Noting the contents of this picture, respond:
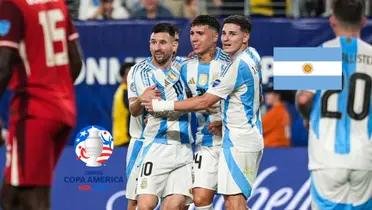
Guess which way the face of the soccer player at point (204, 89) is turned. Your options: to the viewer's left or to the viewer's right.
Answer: to the viewer's left

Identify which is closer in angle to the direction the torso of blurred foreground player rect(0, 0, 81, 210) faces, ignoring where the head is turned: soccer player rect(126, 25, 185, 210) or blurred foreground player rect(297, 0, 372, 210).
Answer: the soccer player

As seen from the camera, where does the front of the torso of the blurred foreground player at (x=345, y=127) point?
away from the camera

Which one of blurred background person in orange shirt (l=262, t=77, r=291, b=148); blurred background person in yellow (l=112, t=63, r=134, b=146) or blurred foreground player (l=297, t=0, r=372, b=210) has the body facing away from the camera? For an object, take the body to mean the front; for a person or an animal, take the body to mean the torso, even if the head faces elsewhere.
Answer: blurred foreground player (l=297, t=0, r=372, b=210)

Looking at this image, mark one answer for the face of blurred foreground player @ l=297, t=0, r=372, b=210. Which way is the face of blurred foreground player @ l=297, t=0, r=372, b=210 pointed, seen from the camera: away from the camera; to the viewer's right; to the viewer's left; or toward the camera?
away from the camera
